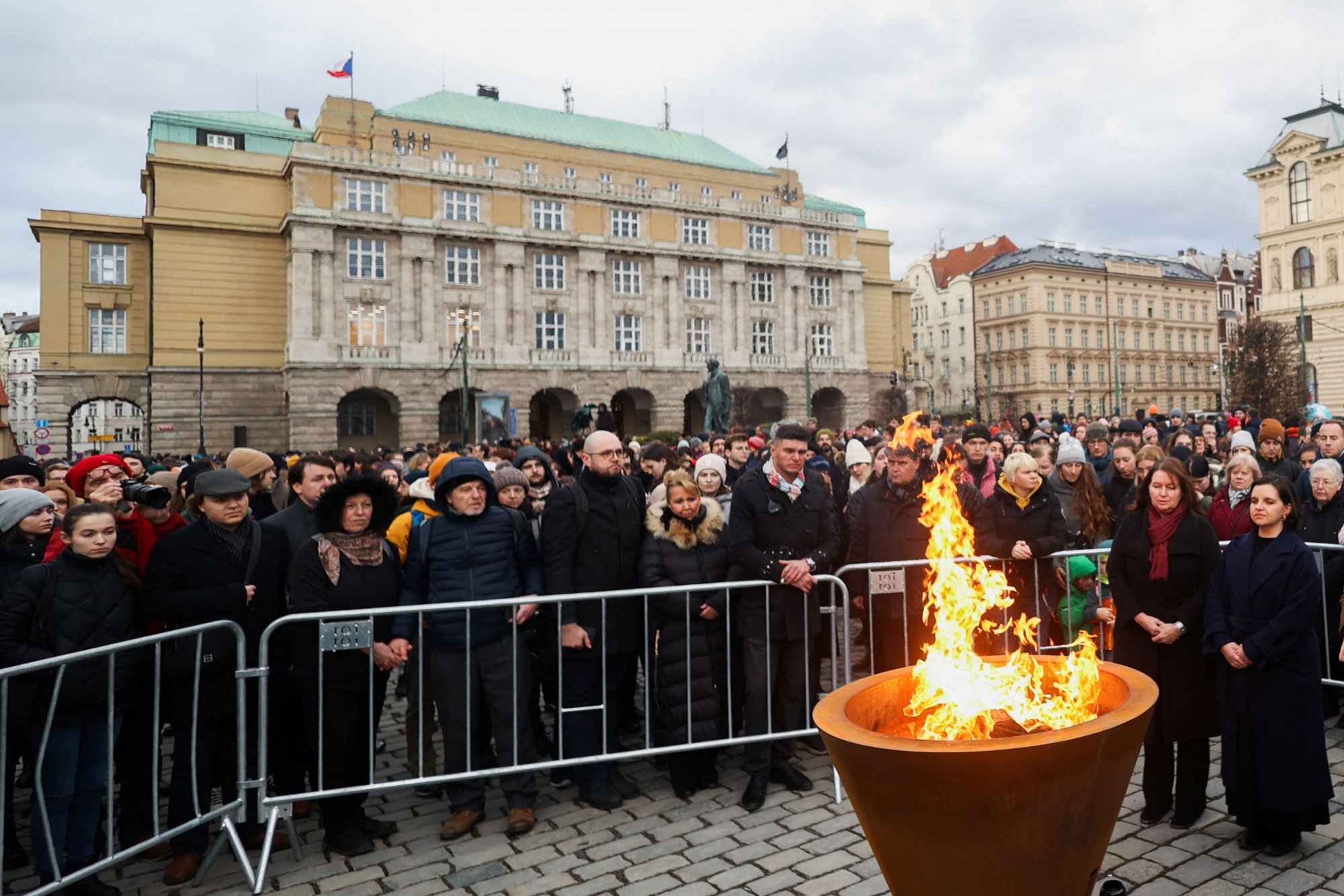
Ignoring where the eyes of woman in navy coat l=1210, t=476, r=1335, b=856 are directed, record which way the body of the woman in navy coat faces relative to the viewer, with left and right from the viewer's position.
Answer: facing the viewer and to the left of the viewer

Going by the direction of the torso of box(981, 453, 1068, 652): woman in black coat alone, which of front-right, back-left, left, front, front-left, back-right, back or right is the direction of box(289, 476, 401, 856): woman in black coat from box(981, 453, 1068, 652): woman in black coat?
front-right

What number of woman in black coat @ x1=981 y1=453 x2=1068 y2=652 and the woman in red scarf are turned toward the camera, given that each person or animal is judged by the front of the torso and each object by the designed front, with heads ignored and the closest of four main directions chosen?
2

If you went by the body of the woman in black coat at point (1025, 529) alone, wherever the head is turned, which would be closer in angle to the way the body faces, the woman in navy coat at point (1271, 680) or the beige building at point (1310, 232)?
the woman in navy coat

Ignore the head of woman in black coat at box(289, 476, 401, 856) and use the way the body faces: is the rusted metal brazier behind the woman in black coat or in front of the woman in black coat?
in front

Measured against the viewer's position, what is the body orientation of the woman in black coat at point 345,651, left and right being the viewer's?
facing the viewer and to the right of the viewer

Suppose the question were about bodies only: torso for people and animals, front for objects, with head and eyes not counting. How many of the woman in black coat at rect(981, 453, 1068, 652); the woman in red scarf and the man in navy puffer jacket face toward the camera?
3

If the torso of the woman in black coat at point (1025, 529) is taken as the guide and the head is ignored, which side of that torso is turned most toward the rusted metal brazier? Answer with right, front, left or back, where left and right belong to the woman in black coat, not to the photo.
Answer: front

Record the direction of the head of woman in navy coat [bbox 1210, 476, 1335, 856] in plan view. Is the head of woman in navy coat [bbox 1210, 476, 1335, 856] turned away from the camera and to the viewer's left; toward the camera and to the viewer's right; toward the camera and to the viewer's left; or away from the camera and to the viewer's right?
toward the camera and to the viewer's left

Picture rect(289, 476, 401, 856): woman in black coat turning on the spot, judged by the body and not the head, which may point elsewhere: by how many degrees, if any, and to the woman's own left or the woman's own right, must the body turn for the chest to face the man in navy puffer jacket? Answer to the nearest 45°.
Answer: approximately 45° to the woman's own left

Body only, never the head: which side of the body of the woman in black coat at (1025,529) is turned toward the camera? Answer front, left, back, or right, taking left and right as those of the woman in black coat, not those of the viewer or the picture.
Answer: front

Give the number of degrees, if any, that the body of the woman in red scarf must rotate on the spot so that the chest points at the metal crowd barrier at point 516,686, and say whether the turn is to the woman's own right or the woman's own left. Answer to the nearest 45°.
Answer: approximately 45° to the woman's own right

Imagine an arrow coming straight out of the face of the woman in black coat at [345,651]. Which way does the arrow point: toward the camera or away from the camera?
toward the camera

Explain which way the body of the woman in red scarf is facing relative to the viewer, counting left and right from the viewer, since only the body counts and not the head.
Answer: facing the viewer

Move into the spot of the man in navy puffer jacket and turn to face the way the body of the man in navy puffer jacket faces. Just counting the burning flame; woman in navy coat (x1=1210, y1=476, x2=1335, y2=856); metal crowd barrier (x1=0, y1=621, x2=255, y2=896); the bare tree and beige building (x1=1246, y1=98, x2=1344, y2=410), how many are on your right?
1
